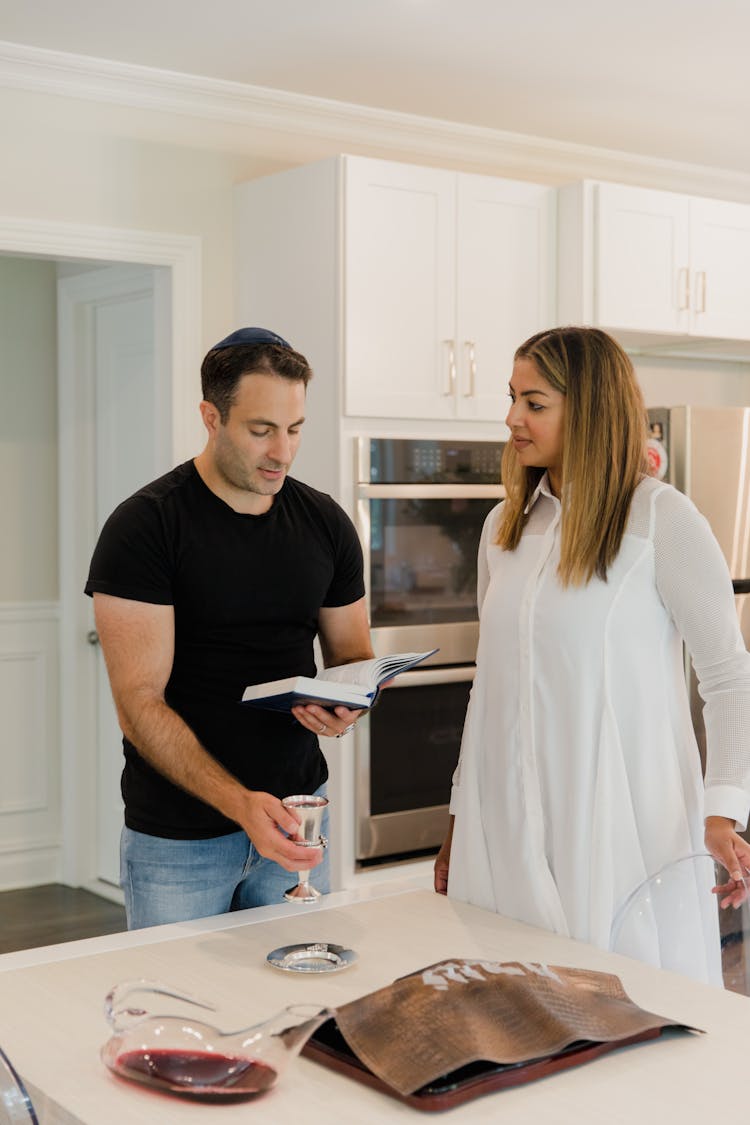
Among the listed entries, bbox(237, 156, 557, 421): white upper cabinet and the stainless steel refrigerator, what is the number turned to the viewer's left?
0

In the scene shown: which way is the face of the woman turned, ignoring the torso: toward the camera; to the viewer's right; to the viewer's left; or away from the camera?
to the viewer's left

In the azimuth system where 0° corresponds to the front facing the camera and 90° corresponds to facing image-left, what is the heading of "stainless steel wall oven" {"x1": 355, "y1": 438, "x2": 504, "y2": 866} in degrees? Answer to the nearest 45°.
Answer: approximately 315°

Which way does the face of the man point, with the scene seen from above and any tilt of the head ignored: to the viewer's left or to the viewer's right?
to the viewer's right

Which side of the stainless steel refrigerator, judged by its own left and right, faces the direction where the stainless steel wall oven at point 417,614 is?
right

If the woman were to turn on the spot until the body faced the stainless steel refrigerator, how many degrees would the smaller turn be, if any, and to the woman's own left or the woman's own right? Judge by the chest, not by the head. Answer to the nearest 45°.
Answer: approximately 135° to the woman's own right

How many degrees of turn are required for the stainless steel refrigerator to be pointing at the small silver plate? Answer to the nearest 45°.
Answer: approximately 45° to its right

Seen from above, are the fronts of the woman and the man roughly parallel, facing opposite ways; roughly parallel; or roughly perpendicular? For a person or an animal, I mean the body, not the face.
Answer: roughly perpendicular

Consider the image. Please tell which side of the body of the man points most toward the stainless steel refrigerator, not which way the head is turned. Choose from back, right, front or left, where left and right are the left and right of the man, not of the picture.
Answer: left

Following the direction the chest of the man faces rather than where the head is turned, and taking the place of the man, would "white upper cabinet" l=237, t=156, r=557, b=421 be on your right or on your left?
on your left
